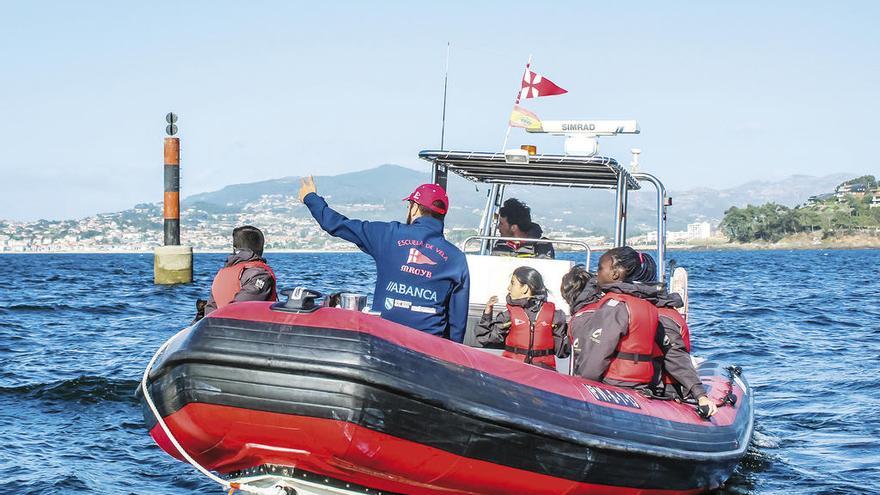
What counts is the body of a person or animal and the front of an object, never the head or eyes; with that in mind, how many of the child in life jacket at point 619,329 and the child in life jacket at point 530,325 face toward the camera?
1

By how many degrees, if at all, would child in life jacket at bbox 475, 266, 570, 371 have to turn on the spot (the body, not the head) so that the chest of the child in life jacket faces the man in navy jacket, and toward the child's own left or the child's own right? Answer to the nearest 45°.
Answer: approximately 45° to the child's own right

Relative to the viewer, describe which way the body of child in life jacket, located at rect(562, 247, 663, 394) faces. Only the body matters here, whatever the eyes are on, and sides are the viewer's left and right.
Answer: facing away from the viewer and to the left of the viewer

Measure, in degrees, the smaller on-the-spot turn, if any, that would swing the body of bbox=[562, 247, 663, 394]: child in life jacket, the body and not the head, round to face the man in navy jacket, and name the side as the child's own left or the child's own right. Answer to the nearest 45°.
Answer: approximately 90° to the child's own left
